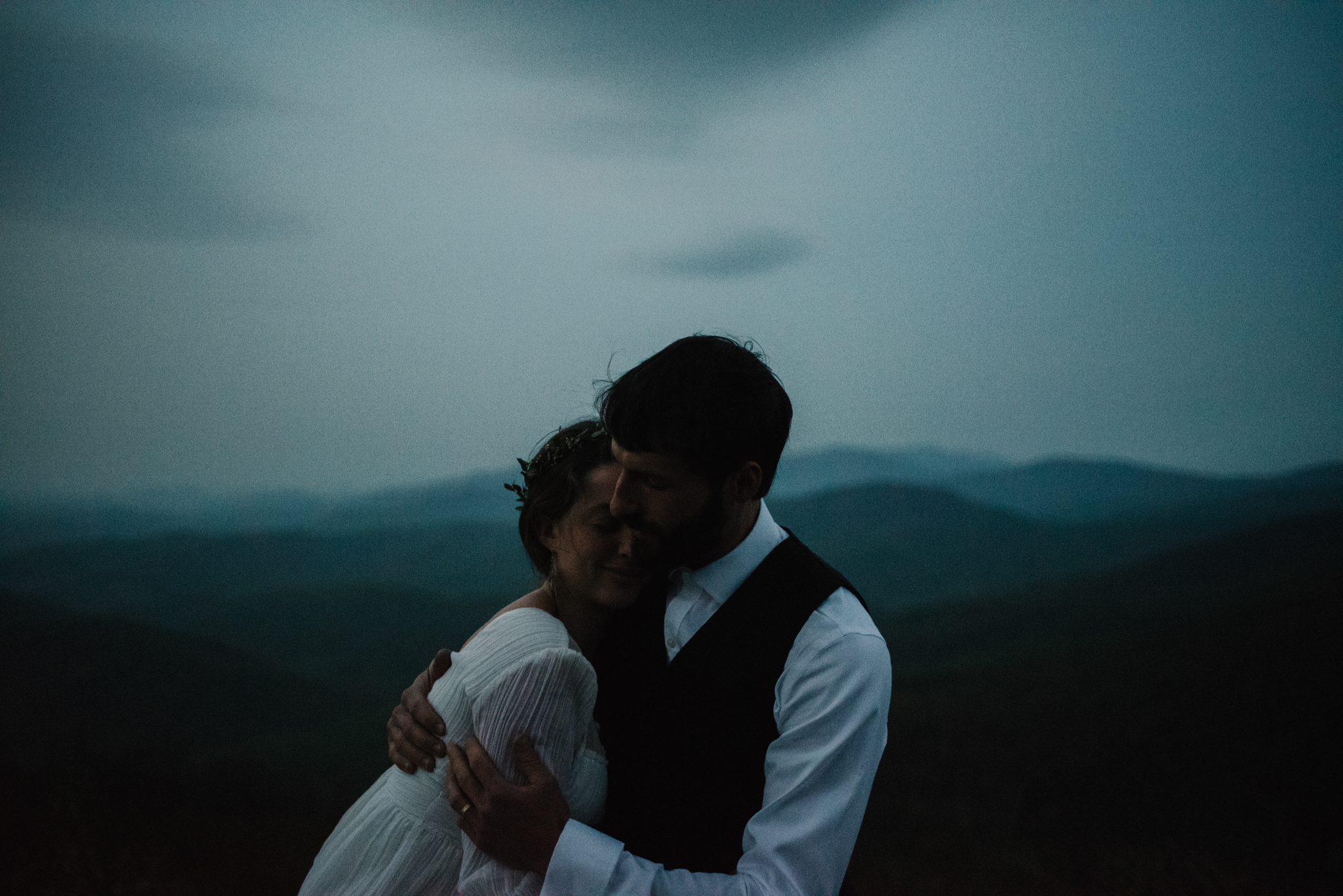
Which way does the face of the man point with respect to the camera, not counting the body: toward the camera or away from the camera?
toward the camera

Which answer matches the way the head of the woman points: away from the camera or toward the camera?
toward the camera

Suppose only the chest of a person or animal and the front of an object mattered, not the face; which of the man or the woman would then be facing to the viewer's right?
the woman

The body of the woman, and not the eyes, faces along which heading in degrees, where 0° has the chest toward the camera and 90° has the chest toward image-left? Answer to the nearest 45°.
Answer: approximately 270°

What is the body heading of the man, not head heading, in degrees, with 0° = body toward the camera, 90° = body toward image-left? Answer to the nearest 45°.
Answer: approximately 45°

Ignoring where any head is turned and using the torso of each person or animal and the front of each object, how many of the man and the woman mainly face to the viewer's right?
1
